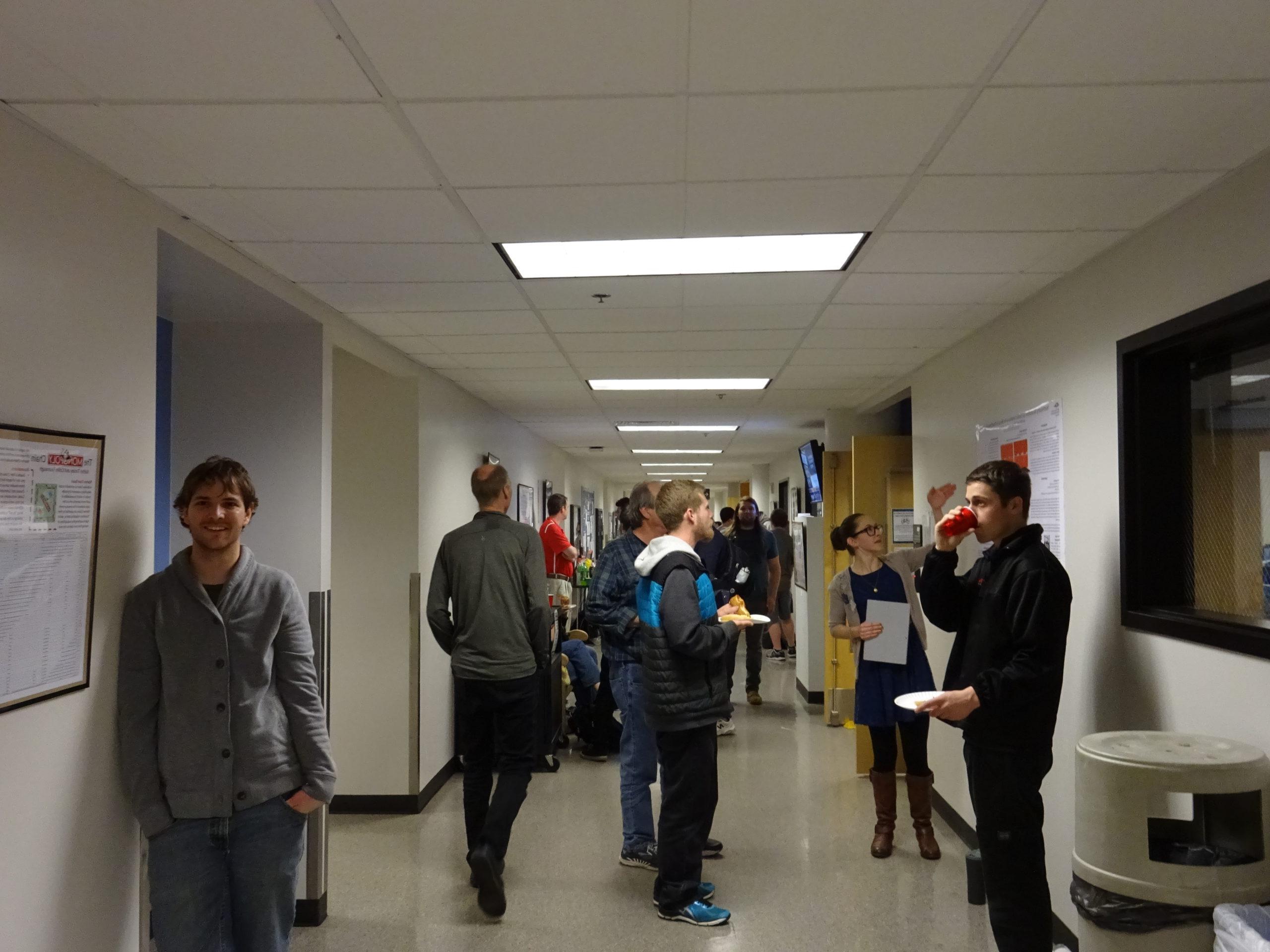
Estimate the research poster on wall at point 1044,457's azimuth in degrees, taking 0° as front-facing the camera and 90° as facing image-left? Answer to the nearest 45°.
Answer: approximately 45°

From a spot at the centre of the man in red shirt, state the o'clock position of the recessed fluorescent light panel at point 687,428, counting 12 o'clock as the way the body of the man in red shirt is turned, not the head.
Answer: The recessed fluorescent light panel is roughly at 10 o'clock from the man in red shirt.

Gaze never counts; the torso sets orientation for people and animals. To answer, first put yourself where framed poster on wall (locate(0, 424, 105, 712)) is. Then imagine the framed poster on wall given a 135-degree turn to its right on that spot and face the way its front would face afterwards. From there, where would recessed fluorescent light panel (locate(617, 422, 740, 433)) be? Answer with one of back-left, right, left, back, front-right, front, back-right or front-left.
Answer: back-right

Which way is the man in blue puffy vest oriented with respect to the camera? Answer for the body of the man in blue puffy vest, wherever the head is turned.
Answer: to the viewer's right

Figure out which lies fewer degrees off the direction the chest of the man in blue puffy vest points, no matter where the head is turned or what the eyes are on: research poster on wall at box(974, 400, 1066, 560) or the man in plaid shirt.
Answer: the research poster on wall

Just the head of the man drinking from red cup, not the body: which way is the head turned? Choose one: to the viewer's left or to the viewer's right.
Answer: to the viewer's left

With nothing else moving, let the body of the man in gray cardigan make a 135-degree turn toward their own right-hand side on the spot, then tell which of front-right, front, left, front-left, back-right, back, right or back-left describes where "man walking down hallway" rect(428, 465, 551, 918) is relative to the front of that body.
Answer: right

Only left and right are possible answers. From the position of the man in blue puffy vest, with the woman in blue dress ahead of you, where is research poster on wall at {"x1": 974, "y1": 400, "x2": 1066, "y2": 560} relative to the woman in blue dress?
right

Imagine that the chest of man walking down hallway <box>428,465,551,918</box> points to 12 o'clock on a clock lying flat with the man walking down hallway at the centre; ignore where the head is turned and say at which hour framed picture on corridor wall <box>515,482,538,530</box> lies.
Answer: The framed picture on corridor wall is roughly at 12 o'clock from the man walking down hallway.

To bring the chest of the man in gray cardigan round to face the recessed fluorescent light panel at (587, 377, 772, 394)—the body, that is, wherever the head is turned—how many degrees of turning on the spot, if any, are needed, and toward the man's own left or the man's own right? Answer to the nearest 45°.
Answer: approximately 135° to the man's own left

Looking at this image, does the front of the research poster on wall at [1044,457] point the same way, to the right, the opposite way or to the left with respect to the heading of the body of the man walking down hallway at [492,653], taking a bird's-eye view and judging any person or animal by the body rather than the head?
to the left

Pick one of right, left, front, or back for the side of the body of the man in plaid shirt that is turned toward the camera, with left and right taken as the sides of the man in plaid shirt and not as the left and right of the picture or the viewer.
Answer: right
